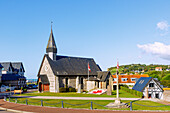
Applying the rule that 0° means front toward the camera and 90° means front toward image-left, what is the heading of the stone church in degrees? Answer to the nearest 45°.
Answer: approximately 45°
